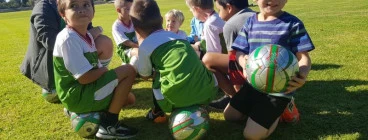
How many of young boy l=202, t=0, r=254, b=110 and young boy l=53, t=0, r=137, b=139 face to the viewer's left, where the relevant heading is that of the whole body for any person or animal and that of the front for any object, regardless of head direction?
1

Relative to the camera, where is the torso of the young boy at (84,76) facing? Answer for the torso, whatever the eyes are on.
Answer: to the viewer's right

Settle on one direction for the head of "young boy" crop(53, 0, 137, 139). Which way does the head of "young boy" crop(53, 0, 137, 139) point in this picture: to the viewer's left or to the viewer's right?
to the viewer's right

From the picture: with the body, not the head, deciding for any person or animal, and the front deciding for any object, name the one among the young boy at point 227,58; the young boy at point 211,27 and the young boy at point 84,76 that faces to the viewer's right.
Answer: the young boy at point 84,76

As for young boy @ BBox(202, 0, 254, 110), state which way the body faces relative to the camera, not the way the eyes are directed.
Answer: to the viewer's left

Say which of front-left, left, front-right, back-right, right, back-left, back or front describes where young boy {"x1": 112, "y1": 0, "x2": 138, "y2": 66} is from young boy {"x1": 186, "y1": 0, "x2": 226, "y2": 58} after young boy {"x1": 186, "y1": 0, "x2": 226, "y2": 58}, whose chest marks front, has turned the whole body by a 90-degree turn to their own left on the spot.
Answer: back-right

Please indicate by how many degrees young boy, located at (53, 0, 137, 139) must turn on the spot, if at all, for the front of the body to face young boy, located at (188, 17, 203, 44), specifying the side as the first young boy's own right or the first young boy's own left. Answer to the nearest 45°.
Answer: approximately 45° to the first young boy's own left

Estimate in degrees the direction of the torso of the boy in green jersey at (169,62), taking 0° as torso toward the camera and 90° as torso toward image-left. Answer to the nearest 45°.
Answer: approximately 135°

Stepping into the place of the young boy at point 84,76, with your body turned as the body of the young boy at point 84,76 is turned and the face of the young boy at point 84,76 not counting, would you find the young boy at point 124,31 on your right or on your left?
on your left
